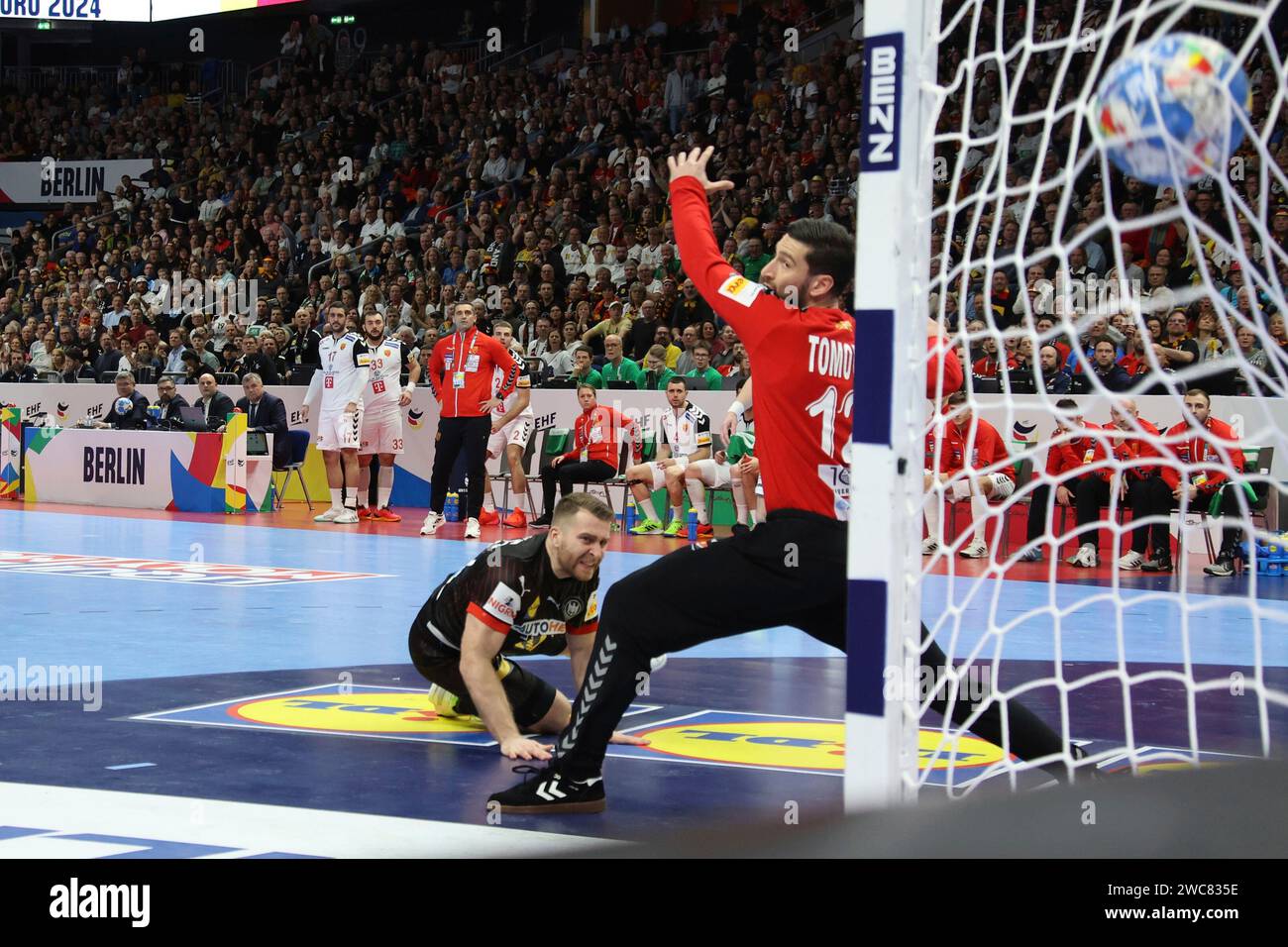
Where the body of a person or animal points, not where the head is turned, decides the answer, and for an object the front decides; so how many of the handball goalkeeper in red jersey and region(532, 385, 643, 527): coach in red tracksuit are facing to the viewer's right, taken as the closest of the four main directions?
0

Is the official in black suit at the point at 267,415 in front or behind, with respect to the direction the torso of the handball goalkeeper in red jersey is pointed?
in front

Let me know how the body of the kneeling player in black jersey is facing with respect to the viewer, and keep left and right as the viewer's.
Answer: facing the viewer and to the right of the viewer

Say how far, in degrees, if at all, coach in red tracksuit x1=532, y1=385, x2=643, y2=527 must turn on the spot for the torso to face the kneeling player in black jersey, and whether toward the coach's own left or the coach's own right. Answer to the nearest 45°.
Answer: approximately 45° to the coach's own left

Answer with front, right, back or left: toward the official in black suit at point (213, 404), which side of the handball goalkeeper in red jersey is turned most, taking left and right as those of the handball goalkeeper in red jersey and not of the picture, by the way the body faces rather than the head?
front

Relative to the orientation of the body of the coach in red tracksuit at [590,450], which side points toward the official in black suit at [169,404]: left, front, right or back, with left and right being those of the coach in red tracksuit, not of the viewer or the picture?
right

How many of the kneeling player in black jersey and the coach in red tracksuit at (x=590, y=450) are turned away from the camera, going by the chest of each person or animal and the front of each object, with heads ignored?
0

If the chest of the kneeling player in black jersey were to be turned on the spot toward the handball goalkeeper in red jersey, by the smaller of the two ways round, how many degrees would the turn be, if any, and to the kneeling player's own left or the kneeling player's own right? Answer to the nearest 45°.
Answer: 0° — they already face them

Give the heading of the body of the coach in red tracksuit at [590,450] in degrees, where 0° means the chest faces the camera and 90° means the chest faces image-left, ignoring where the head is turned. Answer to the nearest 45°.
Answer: approximately 45°

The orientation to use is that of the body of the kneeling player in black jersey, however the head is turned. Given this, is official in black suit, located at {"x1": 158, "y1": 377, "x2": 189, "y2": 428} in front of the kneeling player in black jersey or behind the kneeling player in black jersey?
behind

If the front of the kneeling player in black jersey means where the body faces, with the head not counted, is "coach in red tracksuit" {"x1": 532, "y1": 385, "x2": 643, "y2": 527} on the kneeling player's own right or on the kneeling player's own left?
on the kneeling player's own left

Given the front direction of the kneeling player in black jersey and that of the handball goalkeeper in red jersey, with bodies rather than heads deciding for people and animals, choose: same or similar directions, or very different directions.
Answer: very different directions

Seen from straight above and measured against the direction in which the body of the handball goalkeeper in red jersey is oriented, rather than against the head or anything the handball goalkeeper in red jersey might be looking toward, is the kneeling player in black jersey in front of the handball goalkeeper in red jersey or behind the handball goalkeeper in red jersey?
in front
